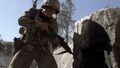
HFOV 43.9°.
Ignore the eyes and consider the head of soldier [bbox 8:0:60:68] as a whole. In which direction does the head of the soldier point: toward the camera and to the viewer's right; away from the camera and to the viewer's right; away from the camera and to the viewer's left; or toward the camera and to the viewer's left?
toward the camera and to the viewer's right
